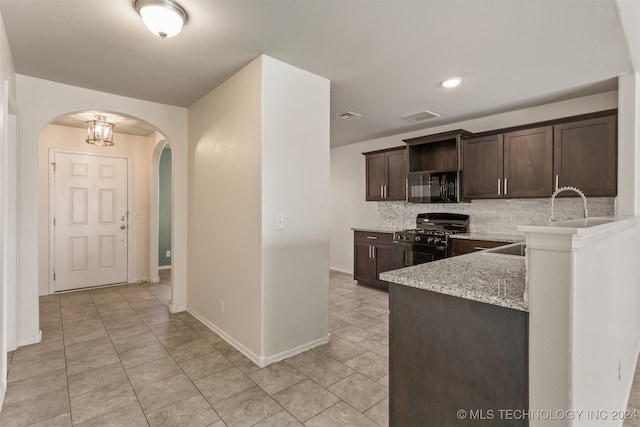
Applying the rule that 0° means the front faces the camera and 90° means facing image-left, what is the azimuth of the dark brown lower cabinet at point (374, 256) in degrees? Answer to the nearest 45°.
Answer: approximately 45°

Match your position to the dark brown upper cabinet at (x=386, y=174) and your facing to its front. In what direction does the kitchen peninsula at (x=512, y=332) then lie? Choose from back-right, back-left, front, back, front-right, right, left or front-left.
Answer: front-left

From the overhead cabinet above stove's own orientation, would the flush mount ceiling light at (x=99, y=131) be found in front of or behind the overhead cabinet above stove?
in front

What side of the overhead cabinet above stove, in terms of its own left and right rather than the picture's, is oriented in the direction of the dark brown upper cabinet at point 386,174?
right

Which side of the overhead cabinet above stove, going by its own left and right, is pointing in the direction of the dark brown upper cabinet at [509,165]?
left

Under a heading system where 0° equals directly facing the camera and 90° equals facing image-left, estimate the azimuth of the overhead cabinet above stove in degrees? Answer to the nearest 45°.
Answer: approximately 45°

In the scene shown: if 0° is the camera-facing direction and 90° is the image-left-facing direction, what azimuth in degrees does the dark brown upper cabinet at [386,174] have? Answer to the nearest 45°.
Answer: approximately 45°

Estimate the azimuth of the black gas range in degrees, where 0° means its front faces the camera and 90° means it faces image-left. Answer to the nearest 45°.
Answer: approximately 45°
